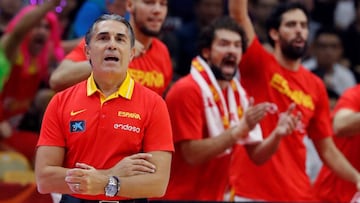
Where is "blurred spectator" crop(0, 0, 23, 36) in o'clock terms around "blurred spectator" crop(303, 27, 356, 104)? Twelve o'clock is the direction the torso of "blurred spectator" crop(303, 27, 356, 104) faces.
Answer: "blurred spectator" crop(0, 0, 23, 36) is roughly at 2 o'clock from "blurred spectator" crop(303, 27, 356, 104).

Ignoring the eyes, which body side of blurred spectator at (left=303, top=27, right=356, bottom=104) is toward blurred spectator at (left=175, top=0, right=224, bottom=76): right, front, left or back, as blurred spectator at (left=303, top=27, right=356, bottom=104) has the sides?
right

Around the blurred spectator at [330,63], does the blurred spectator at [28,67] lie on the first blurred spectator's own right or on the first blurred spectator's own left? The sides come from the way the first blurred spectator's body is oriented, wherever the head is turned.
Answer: on the first blurred spectator's own right

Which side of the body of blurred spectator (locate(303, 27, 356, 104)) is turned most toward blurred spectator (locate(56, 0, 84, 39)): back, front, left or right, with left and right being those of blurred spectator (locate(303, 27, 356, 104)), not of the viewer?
right

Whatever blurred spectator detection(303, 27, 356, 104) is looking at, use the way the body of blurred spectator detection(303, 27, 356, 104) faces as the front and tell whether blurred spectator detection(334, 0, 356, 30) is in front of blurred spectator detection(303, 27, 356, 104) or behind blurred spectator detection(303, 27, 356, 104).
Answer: behind

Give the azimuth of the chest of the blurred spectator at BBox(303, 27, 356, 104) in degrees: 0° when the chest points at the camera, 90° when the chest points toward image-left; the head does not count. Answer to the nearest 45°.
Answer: approximately 0°
